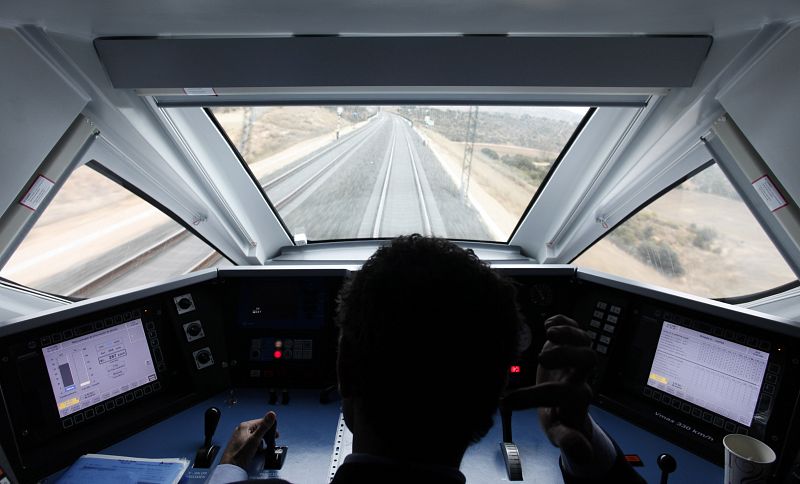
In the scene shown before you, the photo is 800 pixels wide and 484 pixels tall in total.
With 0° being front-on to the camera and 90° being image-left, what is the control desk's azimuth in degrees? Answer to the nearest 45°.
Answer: approximately 0°
